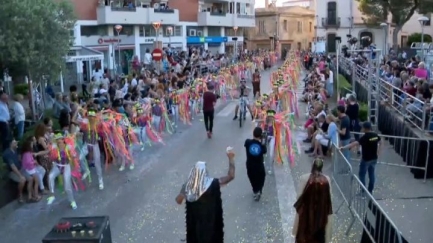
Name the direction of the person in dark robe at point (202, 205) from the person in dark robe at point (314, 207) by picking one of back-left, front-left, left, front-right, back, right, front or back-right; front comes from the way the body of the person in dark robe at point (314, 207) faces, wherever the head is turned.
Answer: back-left

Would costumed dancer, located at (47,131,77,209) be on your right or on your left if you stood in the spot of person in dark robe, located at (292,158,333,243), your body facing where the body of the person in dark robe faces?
on your left

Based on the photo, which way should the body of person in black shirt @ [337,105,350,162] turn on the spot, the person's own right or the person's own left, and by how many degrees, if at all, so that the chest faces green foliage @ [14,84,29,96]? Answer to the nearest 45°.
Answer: approximately 45° to the person's own right

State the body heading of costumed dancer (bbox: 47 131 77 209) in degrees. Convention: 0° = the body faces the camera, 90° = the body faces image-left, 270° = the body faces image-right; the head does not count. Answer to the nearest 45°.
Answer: approximately 0°

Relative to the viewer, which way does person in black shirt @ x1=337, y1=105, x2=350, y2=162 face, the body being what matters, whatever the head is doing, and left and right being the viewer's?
facing to the left of the viewer

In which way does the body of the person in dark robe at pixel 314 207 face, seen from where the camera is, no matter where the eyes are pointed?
away from the camera

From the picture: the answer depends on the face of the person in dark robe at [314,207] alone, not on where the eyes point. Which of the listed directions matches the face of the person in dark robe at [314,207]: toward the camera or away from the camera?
away from the camera

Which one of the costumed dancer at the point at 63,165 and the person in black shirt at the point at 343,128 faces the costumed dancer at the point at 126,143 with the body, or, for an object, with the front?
the person in black shirt

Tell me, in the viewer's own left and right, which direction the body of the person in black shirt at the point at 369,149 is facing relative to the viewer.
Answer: facing away from the viewer and to the left of the viewer

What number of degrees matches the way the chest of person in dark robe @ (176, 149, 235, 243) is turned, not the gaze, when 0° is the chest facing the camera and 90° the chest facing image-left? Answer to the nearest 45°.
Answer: approximately 180°

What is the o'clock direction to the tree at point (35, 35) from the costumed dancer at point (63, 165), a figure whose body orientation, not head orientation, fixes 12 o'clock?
The tree is roughly at 6 o'clock from the costumed dancer.

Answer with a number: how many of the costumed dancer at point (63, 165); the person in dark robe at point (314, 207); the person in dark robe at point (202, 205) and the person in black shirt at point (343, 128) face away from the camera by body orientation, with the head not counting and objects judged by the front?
2

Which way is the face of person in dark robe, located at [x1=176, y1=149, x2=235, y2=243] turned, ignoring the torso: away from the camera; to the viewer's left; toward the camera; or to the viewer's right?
away from the camera
